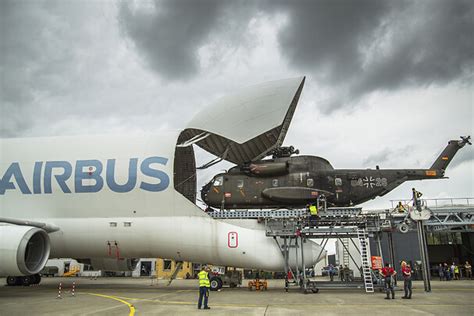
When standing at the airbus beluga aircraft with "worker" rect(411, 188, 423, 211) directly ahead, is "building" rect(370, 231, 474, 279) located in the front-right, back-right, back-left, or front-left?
front-left

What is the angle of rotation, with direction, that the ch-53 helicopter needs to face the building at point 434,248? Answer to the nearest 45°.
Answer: approximately 135° to its right

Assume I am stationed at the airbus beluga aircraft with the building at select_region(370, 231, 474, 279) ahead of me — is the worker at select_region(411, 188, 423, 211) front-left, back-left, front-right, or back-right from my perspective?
front-right

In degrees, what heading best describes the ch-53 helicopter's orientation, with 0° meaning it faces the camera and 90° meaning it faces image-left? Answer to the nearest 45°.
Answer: approximately 90°

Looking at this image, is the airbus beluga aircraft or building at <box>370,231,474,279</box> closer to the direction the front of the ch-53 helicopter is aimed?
the airbus beluga aircraft

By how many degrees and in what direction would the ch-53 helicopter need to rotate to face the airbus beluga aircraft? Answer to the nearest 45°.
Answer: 0° — it already faces it

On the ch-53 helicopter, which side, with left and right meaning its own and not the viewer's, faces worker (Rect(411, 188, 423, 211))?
back
